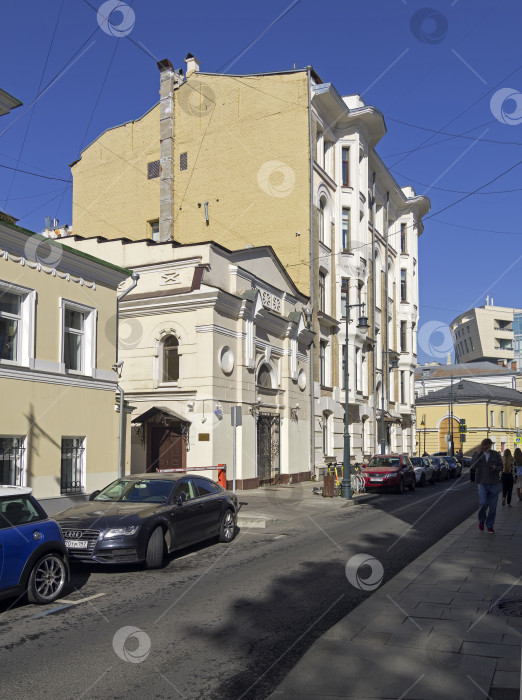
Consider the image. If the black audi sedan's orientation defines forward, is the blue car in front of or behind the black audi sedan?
in front

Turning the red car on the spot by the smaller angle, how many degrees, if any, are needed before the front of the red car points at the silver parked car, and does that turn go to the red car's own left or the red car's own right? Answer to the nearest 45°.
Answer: approximately 135° to the red car's own right

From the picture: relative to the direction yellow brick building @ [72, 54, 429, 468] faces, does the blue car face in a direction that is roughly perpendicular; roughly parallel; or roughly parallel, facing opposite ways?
roughly perpendicular

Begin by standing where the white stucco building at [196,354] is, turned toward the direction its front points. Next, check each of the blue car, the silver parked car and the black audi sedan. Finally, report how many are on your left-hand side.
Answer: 1

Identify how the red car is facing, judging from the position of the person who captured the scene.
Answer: facing the viewer and to the left of the viewer

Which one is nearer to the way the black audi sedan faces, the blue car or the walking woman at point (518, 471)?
the blue car

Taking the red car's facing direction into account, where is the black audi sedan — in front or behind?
in front

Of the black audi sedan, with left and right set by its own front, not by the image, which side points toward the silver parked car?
back

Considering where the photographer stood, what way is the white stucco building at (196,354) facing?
facing the viewer and to the right of the viewer

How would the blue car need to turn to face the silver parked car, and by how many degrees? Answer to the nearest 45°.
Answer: approximately 180°

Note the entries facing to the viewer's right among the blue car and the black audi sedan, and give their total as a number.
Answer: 0

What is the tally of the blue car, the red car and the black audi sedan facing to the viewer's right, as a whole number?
0

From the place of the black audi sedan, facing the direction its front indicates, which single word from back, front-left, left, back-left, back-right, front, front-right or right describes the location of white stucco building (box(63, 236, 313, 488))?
back-right
